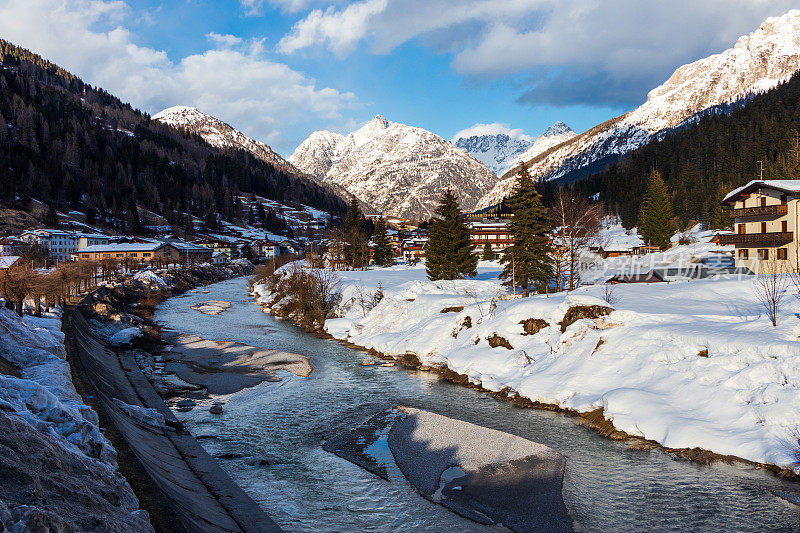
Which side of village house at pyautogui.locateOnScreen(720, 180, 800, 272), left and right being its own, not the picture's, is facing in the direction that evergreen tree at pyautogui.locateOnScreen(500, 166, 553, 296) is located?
front

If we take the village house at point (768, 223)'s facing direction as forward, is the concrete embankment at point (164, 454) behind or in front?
in front

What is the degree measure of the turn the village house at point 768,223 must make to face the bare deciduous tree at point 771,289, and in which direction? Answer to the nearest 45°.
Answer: approximately 45° to its left

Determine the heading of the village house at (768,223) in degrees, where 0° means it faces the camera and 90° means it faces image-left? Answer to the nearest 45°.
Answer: approximately 45°

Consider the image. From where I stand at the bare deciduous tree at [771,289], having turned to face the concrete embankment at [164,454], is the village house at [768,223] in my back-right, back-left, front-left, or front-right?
back-right
